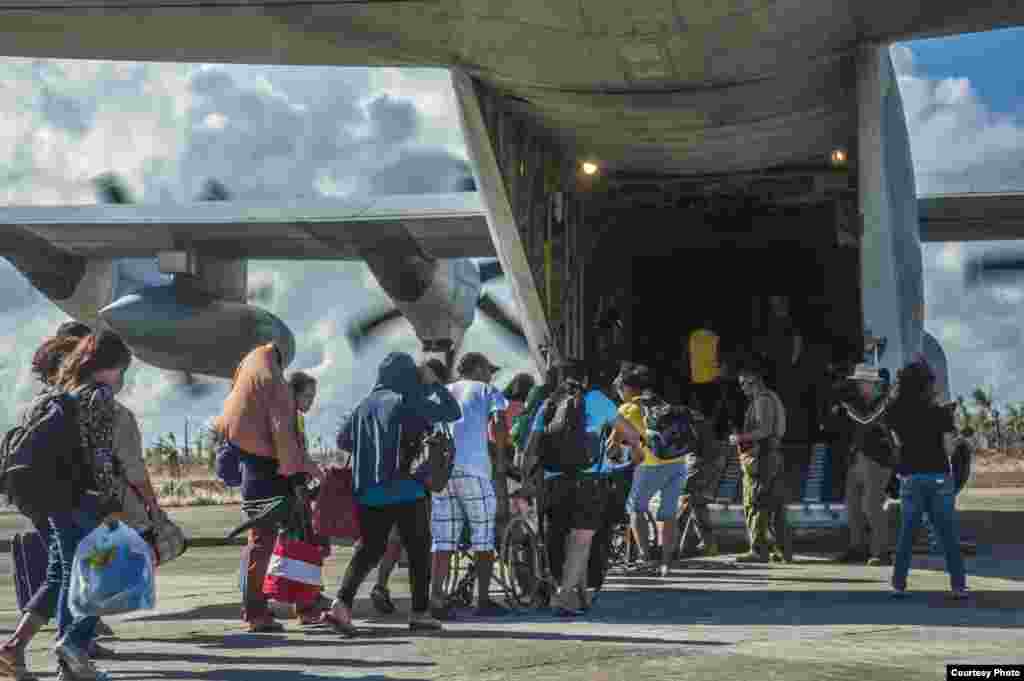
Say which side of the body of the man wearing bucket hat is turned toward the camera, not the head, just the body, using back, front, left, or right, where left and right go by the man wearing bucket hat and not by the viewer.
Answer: front

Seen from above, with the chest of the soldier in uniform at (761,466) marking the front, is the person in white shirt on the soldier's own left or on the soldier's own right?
on the soldier's own left

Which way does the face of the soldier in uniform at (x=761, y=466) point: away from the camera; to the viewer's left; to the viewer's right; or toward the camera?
to the viewer's left

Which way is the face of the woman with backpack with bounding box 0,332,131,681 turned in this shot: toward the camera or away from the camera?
away from the camera

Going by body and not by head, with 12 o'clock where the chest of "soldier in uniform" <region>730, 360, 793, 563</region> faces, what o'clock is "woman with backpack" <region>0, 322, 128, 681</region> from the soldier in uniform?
The woman with backpack is roughly at 10 o'clock from the soldier in uniform.

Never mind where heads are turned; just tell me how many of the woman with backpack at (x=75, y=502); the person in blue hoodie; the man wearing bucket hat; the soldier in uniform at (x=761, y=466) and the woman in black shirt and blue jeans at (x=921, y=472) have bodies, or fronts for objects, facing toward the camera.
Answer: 1

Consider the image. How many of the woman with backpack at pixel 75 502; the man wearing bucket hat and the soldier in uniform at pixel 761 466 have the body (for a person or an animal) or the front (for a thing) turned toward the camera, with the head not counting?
1

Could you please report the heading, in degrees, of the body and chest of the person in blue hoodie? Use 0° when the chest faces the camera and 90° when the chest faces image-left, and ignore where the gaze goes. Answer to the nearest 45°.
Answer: approximately 225°

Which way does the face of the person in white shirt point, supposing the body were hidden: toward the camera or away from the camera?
away from the camera

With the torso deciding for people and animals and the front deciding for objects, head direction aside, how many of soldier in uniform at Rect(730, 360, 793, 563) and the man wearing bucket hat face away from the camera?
0

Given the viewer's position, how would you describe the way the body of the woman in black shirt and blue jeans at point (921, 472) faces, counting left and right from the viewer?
facing away from the viewer

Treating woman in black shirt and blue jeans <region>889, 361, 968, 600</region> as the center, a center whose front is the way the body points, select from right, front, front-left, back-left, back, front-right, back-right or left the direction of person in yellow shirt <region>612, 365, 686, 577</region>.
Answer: front-left

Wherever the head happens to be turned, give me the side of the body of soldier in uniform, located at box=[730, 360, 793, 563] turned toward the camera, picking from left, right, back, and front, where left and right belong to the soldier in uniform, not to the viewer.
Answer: left
